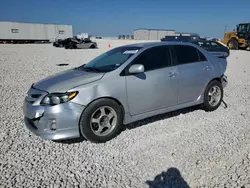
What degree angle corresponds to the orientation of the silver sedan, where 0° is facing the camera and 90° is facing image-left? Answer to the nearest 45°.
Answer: approximately 45°

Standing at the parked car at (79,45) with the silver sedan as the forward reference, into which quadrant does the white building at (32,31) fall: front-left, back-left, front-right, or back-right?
back-right

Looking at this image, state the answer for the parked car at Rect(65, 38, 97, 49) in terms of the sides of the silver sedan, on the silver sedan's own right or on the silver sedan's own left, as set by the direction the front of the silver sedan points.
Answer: on the silver sedan's own right

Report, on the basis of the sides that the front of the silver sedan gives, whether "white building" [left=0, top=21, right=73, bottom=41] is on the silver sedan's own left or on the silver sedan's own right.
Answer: on the silver sedan's own right
